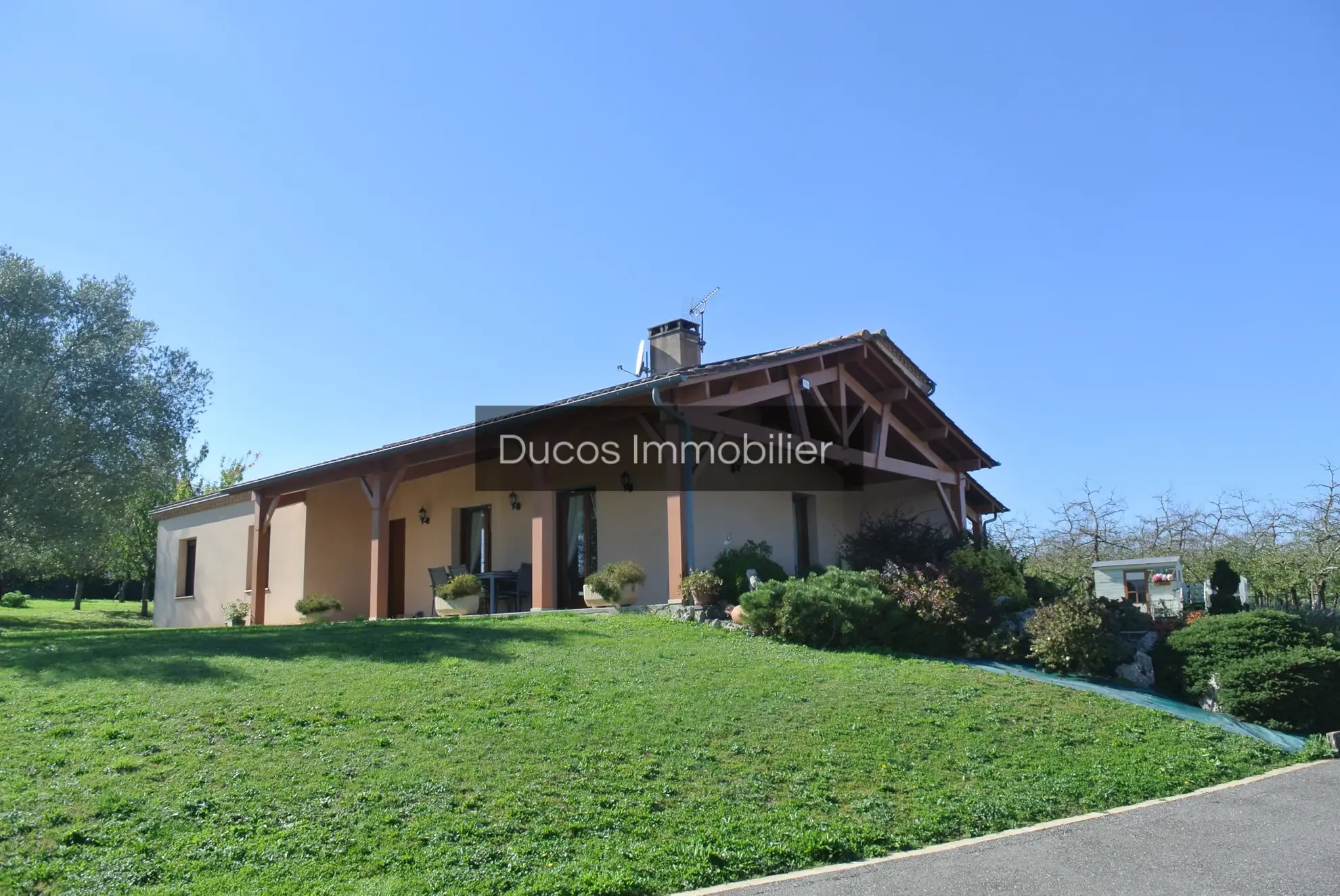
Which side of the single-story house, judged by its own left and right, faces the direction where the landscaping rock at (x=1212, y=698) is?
left

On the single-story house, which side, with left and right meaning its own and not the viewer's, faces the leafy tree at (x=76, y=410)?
right

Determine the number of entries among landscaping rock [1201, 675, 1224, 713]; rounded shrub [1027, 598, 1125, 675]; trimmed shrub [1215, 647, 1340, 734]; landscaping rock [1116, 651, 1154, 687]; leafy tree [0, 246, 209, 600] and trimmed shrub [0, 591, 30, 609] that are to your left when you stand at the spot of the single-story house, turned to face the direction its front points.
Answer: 4

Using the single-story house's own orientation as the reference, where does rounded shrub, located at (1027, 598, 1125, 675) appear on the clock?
The rounded shrub is roughly at 9 o'clock from the single-story house.

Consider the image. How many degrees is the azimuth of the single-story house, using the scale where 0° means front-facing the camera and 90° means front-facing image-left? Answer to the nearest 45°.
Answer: approximately 45°

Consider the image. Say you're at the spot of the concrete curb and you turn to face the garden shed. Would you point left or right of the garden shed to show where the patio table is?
left

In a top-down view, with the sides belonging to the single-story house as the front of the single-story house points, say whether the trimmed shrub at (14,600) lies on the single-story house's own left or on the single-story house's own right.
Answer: on the single-story house's own right

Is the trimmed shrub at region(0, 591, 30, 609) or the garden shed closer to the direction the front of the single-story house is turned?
the trimmed shrub

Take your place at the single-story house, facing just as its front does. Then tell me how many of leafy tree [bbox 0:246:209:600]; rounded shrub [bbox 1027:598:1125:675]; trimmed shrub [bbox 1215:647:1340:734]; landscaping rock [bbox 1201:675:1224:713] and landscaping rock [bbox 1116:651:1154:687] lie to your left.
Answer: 4

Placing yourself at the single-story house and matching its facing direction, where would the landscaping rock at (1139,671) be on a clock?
The landscaping rock is roughly at 9 o'clock from the single-story house.

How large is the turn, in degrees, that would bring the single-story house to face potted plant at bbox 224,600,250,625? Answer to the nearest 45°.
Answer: approximately 90° to its right

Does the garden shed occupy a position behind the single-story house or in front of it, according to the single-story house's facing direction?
behind

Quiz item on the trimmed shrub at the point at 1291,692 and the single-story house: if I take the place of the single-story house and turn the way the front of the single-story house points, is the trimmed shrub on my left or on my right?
on my left
